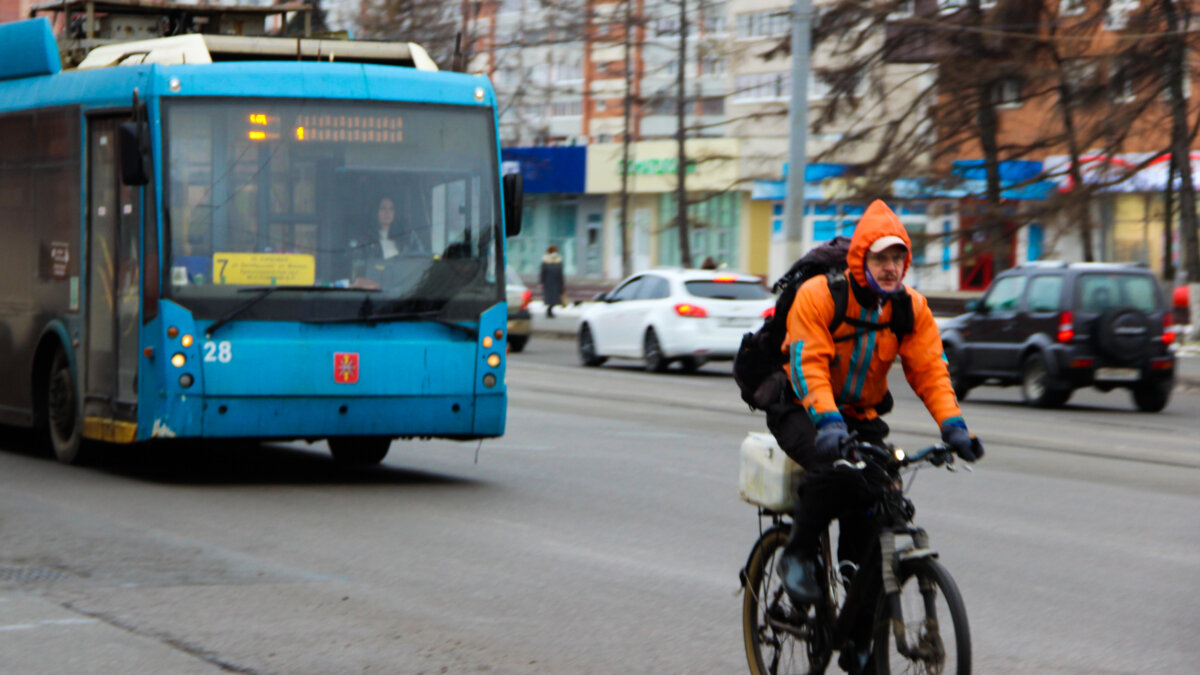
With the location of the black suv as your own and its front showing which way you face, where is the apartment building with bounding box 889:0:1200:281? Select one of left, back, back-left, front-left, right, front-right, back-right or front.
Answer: front-right

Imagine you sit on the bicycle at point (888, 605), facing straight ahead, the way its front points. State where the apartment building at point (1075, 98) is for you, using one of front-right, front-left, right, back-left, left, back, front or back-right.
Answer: back-left

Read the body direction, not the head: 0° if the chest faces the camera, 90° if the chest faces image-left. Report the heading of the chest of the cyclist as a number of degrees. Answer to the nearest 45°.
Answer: approximately 315°

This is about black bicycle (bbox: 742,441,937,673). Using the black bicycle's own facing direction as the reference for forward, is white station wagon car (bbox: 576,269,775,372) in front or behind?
behind

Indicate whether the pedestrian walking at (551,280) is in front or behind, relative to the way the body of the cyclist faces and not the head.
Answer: behind

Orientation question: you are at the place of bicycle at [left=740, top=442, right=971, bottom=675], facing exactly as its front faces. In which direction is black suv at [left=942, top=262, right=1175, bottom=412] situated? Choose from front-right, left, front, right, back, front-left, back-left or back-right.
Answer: back-left

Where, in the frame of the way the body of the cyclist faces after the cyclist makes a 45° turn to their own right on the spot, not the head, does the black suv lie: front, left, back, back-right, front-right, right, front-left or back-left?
back

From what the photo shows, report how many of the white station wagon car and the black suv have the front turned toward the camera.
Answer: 0

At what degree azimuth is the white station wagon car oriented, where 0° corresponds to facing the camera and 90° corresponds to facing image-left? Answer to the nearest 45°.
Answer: approximately 135°

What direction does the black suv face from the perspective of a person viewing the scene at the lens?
facing away from the viewer and to the left of the viewer

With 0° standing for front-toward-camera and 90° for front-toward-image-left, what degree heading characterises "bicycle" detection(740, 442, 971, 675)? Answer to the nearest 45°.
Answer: approximately 315°

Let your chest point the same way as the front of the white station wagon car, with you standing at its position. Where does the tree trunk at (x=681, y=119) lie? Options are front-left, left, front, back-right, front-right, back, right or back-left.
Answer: front-right

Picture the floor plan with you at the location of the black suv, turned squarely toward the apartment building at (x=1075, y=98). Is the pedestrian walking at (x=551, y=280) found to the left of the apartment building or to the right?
left

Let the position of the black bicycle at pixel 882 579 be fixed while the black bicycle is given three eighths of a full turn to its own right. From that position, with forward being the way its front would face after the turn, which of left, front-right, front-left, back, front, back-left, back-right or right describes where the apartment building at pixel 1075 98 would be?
right
